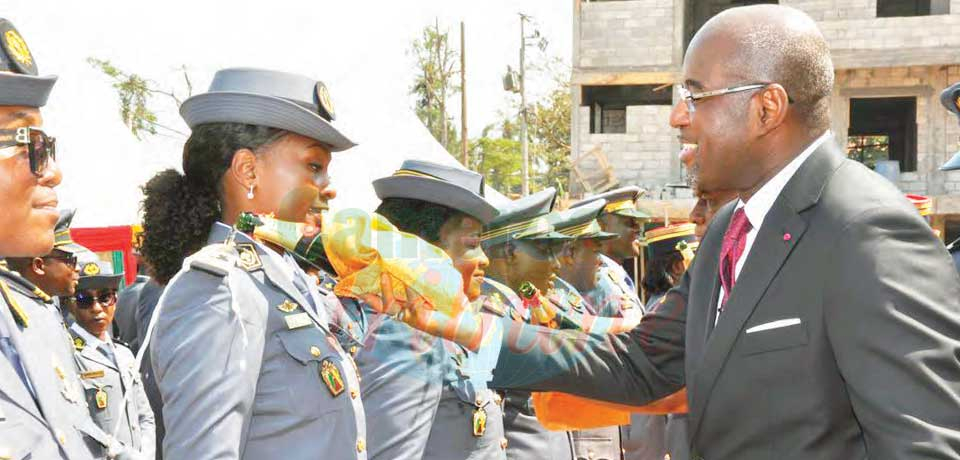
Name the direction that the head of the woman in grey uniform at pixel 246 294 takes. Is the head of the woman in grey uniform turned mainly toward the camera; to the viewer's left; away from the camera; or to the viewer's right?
to the viewer's right

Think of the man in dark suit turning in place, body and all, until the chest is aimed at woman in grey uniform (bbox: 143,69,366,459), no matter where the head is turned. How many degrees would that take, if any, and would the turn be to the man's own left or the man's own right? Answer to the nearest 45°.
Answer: approximately 45° to the man's own right

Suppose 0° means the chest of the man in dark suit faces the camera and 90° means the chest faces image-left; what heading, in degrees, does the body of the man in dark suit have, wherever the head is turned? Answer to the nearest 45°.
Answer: approximately 45°

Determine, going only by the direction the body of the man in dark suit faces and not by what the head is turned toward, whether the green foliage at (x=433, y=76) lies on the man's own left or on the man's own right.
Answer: on the man's own right

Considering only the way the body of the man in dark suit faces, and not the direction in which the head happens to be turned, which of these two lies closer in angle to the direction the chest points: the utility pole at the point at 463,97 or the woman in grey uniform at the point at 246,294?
the woman in grey uniform

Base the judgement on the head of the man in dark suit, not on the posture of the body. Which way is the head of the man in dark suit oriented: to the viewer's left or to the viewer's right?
to the viewer's left

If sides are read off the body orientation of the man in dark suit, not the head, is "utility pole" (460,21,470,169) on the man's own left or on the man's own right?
on the man's own right

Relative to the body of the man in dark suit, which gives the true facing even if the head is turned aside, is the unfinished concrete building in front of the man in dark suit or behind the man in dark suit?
behind
